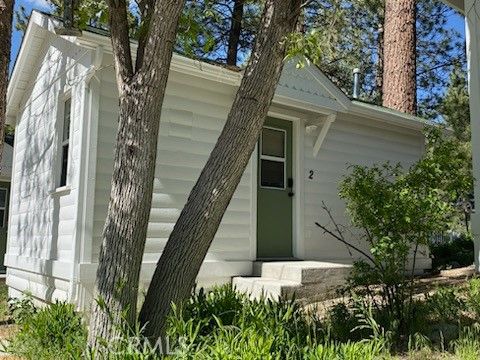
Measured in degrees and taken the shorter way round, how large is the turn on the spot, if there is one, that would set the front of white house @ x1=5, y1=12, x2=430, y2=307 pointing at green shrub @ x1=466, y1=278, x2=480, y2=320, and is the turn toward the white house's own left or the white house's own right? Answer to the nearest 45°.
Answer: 0° — it already faces it

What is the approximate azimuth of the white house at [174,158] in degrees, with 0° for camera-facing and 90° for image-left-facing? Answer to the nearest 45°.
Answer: approximately 315°

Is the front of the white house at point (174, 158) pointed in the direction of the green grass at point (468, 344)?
yes

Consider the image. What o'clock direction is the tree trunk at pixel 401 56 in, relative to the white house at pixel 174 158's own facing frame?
The tree trunk is roughly at 9 o'clock from the white house.

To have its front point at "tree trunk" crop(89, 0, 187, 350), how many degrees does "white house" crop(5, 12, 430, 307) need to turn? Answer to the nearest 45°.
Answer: approximately 45° to its right

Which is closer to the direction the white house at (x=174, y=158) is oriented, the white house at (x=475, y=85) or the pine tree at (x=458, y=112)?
the white house

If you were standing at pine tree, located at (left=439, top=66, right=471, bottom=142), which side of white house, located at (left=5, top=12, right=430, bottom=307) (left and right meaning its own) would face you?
left

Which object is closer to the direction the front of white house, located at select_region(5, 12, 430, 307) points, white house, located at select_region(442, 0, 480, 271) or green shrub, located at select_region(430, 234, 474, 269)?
the white house
